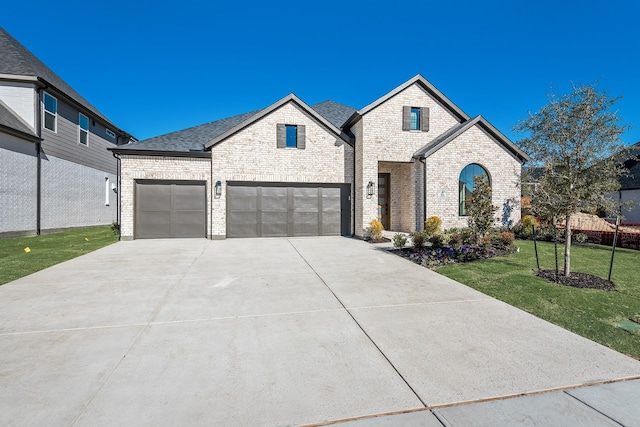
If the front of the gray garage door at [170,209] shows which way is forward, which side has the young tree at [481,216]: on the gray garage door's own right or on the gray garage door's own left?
on the gray garage door's own left

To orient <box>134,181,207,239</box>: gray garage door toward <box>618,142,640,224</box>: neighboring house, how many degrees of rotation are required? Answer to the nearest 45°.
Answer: approximately 90° to its left

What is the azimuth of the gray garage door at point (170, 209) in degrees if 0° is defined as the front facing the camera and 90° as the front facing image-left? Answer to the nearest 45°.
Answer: approximately 0°

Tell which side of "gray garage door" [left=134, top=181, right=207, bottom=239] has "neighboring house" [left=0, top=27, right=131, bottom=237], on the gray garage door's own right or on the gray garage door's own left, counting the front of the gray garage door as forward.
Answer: on the gray garage door's own right

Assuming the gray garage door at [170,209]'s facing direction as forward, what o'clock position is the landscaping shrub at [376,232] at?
The landscaping shrub is roughly at 10 o'clock from the gray garage door.

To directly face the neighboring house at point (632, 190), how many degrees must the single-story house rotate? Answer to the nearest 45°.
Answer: approximately 90° to its left

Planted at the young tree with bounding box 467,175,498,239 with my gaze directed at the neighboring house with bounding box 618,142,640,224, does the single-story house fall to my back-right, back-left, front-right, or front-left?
back-left

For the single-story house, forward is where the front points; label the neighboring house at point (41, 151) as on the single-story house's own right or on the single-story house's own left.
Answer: on the single-story house's own right

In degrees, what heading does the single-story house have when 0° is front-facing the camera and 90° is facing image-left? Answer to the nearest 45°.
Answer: approximately 0°

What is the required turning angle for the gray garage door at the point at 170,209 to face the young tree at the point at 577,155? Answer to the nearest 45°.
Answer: approximately 45° to its left

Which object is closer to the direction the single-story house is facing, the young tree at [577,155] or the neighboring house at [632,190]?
the young tree

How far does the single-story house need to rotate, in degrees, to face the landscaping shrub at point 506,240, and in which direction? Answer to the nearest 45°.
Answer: approximately 45° to its left
